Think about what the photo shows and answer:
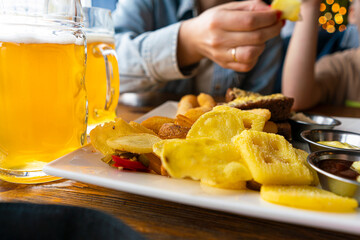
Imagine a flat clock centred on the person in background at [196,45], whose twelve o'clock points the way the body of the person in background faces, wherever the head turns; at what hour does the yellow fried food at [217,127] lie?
The yellow fried food is roughly at 12 o'clock from the person in background.

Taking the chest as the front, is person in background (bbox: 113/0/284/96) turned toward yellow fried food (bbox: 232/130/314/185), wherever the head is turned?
yes

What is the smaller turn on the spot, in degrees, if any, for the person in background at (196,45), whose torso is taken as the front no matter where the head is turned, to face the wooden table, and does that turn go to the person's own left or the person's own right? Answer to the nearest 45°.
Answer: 0° — they already face it

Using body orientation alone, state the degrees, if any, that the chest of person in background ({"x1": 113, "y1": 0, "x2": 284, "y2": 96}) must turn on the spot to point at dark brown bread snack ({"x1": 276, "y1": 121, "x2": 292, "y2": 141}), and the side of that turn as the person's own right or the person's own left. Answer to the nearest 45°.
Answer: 0° — they already face it

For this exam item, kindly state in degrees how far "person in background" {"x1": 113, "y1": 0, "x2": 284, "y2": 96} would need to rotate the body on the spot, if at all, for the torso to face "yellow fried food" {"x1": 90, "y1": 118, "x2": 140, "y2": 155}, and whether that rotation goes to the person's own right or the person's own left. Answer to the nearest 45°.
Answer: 0° — they already face it

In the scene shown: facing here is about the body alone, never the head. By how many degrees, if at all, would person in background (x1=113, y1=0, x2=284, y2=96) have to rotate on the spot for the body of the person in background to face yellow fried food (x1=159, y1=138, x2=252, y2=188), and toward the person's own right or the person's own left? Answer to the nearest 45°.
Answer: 0° — they already face it

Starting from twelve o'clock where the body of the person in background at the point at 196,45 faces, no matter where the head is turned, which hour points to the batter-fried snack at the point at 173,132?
The batter-fried snack is roughly at 12 o'clock from the person in background.

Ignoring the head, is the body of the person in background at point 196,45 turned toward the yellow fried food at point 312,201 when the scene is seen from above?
yes

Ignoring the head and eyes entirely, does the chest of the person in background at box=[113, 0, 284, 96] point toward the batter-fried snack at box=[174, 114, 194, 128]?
yes

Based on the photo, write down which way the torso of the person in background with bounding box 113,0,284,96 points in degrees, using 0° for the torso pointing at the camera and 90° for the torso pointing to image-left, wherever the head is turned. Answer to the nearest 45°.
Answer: approximately 0°

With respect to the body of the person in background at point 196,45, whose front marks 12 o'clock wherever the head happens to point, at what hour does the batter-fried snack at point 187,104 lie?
The batter-fried snack is roughly at 12 o'clock from the person in background.
